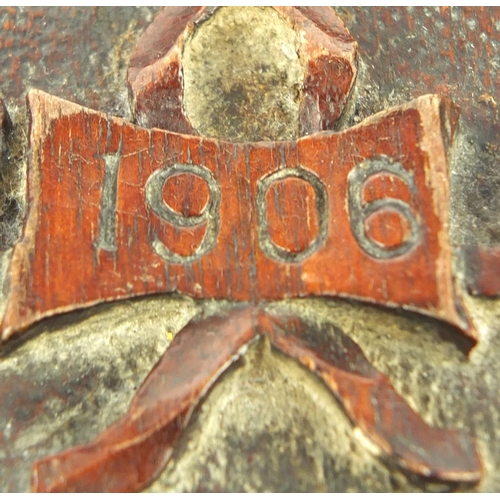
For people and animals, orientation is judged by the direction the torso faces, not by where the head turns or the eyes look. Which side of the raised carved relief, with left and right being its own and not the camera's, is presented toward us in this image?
front
